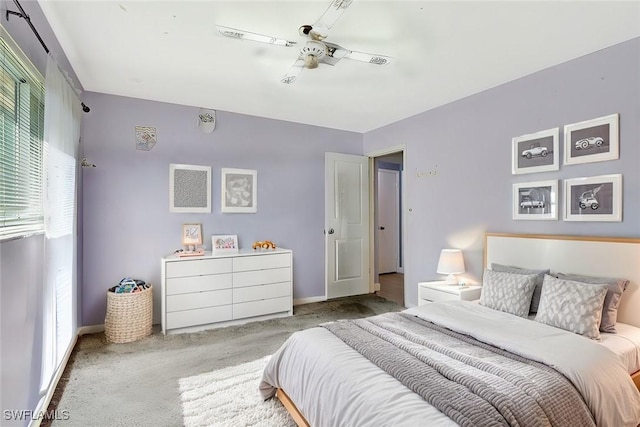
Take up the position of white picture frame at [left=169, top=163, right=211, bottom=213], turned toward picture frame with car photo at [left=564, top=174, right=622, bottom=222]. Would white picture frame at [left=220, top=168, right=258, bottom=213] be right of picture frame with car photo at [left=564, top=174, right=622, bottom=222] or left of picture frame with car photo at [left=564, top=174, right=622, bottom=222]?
left

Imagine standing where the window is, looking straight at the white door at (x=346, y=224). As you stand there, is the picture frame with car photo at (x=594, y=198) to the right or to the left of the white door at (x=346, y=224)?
right

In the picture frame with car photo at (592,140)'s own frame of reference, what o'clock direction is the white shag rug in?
The white shag rug is roughly at 12 o'clock from the picture frame with car photo.

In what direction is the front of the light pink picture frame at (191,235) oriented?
toward the camera

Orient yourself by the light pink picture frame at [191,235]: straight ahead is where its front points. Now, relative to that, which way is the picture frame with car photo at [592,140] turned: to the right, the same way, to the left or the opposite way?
to the right

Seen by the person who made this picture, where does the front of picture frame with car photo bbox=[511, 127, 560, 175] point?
facing the viewer and to the left of the viewer

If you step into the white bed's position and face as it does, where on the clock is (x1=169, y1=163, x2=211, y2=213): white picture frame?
The white picture frame is roughly at 2 o'clock from the white bed.

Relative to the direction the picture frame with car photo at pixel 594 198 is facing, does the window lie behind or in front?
in front

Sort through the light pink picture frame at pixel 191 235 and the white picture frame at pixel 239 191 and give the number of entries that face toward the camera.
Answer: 2

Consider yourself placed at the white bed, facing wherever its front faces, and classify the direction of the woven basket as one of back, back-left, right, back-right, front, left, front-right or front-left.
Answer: front-right

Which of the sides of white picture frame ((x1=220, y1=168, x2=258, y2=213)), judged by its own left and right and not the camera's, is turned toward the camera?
front

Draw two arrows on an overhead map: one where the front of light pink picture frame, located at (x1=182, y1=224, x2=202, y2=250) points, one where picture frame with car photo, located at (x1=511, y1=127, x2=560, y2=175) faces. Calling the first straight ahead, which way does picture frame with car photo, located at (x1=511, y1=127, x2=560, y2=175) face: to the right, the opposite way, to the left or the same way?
to the right

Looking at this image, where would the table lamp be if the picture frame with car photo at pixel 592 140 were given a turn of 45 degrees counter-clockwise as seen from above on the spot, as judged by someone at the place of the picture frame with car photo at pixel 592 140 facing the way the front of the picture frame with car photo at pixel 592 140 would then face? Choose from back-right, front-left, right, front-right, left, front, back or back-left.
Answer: right
